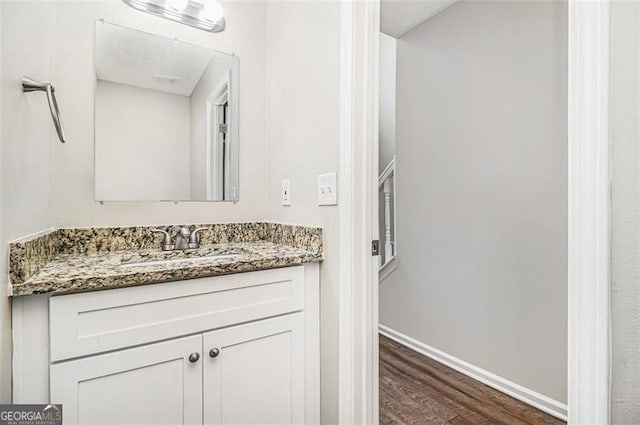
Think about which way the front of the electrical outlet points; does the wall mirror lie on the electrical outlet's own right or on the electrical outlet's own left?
on the electrical outlet's own right

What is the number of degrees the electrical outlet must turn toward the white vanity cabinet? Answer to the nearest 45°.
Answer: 0° — it already faces it

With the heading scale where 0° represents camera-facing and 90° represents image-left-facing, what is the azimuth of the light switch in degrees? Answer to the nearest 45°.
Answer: approximately 45°

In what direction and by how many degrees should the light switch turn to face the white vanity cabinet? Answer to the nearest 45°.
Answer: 0° — it already faces it

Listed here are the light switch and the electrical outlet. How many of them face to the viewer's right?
0

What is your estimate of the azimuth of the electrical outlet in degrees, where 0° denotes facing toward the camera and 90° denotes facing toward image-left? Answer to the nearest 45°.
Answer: approximately 45°

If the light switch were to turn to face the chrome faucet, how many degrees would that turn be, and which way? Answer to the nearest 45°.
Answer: approximately 45° to its right
